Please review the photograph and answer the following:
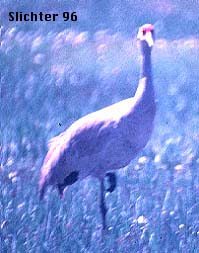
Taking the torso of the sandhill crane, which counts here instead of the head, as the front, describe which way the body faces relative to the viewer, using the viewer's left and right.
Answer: facing to the right of the viewer
